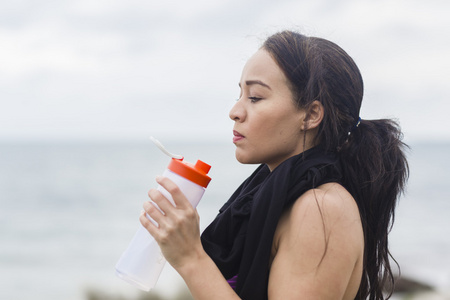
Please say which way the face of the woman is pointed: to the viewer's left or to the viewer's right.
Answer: to the viewer's left

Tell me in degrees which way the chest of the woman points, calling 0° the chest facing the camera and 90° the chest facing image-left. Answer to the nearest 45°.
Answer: approximately 90°
